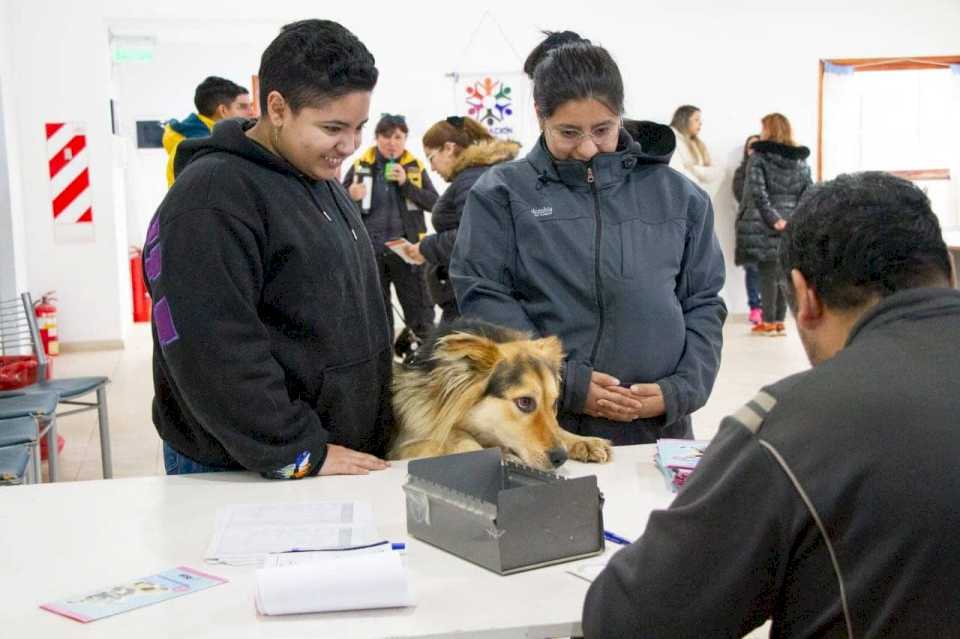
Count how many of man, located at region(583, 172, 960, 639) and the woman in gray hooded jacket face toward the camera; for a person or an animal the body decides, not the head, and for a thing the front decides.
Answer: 1

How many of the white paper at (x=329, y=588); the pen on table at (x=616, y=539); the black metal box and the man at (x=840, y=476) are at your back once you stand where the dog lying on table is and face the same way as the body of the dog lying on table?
0

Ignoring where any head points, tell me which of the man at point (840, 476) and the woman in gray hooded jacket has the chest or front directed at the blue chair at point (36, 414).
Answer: the man

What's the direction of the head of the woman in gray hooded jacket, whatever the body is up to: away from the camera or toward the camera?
toward the camera

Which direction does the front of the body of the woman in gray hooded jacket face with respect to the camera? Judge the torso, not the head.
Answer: toward the camera

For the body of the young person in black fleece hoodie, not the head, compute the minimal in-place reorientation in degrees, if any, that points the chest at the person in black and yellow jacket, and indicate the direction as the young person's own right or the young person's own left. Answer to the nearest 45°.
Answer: approximately 135° to the young person's own left

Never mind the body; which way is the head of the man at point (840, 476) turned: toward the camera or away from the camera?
away from the camera

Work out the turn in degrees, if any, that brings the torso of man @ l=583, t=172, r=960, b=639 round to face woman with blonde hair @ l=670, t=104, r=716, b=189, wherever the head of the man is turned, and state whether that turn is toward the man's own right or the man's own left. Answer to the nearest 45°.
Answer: approximately 45° to the man's own right

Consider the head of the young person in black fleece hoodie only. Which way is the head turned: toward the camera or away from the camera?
toward the camera

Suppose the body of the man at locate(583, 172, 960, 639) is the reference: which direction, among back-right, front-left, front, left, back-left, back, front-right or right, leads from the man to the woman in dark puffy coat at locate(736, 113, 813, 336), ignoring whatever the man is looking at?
front-right

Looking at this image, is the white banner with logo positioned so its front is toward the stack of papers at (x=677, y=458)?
yes

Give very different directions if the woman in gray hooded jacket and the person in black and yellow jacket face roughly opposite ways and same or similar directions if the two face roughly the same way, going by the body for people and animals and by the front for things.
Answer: same or similar directions

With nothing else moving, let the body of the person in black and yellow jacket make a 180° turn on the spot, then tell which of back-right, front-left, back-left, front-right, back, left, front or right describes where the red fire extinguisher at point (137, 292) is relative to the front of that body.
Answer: front-left

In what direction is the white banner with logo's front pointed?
toward the camera

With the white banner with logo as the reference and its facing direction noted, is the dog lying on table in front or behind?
in front

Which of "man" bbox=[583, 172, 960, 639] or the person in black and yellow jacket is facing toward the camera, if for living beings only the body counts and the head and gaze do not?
the person in black and yellow jacket

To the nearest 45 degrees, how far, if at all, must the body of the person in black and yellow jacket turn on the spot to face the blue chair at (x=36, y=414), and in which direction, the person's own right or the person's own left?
approximately 45° to the person's own right

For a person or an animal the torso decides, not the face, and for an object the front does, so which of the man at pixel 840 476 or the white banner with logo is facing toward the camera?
the white banner with logo

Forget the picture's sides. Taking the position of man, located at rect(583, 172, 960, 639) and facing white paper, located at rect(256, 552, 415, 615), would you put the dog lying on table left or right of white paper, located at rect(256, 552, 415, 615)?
right
